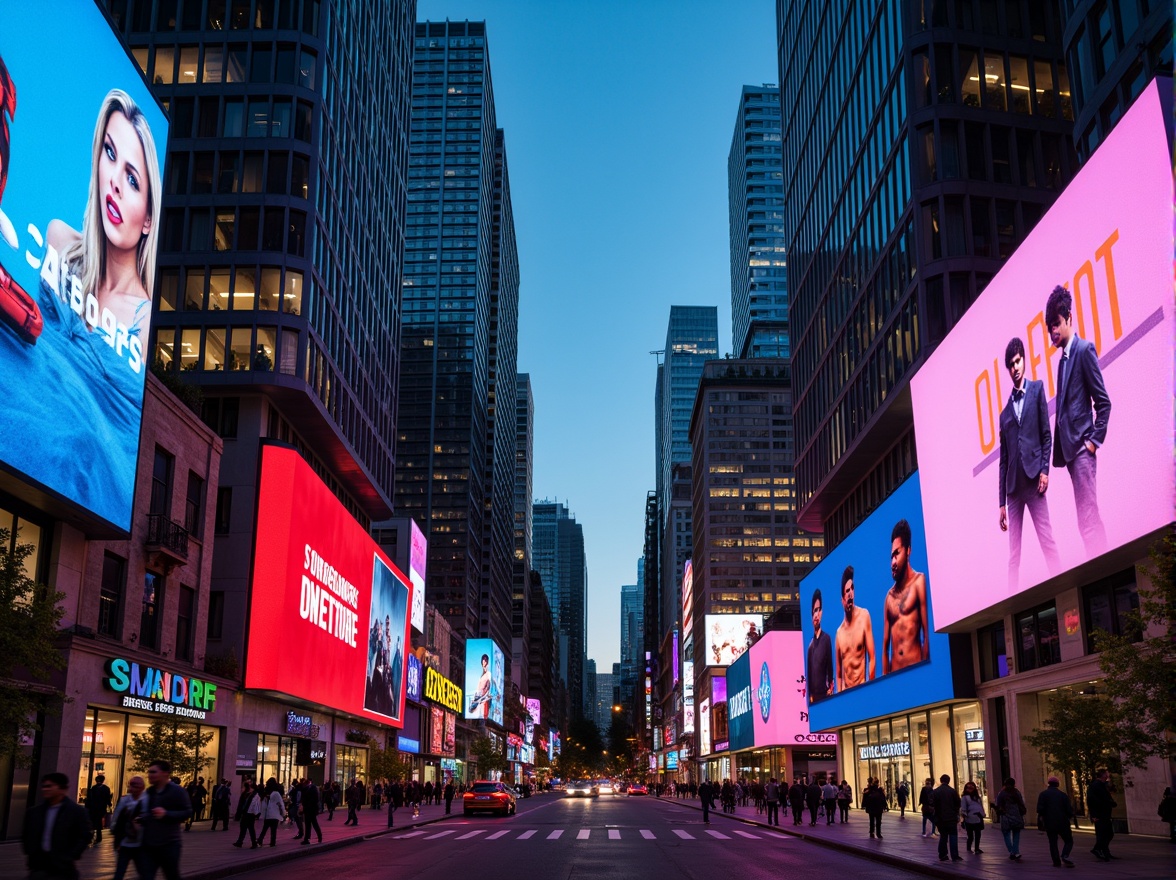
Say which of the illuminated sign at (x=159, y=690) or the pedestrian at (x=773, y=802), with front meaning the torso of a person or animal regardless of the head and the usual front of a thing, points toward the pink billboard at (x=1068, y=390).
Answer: the illuminated sign

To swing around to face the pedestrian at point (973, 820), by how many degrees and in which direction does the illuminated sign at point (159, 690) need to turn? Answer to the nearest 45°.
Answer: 0° — it already faces them

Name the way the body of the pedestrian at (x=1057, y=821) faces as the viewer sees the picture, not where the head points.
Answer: away from the camera

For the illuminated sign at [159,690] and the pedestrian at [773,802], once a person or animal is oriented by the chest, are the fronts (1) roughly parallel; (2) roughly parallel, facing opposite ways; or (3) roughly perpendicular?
roughly perpendicular

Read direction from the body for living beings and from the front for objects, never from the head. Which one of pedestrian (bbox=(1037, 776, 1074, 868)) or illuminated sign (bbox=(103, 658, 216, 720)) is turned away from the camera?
the pedestrian

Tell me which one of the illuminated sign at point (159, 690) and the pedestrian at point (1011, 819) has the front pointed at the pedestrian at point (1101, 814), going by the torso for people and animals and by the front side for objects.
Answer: the illuminated sign

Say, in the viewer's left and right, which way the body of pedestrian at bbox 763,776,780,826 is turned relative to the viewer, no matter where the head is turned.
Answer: facing away from the viewer

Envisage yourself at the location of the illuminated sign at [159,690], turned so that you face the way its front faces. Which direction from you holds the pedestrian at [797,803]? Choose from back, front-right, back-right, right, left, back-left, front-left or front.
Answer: front-left

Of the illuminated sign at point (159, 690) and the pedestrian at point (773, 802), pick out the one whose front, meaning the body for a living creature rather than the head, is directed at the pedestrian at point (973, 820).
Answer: the illuminated sign
